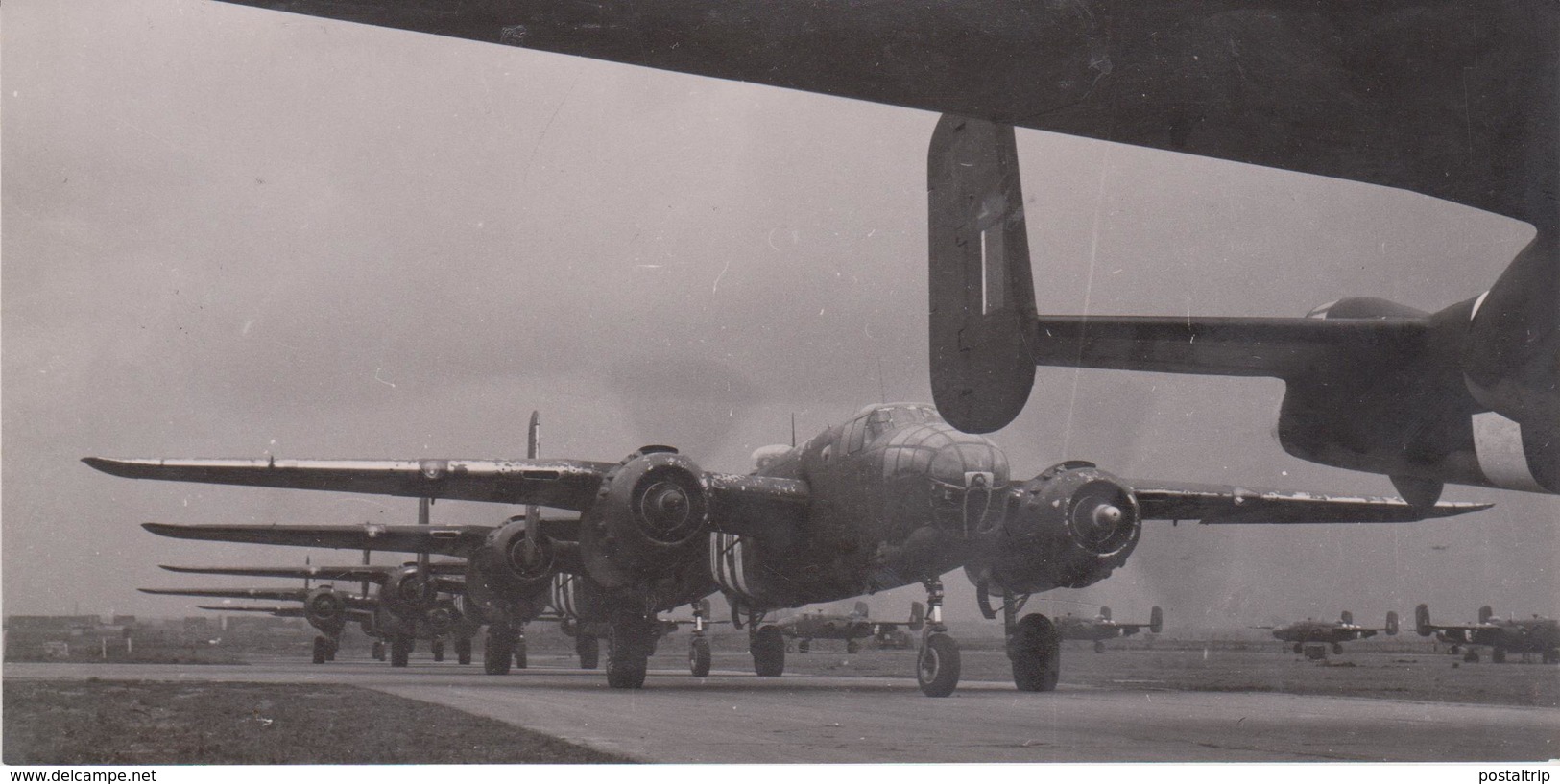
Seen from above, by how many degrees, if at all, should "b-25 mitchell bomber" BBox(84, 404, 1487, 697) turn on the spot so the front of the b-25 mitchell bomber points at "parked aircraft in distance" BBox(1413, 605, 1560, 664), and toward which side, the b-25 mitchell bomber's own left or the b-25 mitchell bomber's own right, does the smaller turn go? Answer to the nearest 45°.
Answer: approximately 90° to the b-25 mitchell bomber's own left

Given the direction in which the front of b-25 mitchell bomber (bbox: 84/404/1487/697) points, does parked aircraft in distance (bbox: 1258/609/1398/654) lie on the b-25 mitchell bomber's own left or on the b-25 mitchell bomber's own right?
on the b-25 mitchell bomber's own left

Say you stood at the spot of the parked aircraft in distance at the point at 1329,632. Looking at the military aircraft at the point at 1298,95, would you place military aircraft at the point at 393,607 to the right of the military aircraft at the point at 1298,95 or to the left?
right

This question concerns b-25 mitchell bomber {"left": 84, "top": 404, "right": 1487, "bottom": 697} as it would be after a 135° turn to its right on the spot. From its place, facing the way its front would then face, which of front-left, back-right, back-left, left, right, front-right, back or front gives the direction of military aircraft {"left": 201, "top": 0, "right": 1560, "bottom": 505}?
left

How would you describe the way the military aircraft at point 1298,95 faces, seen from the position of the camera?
facing the viewer and to the right of the viewer

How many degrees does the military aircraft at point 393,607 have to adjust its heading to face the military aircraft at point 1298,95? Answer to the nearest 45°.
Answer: approximately 45° to its right
